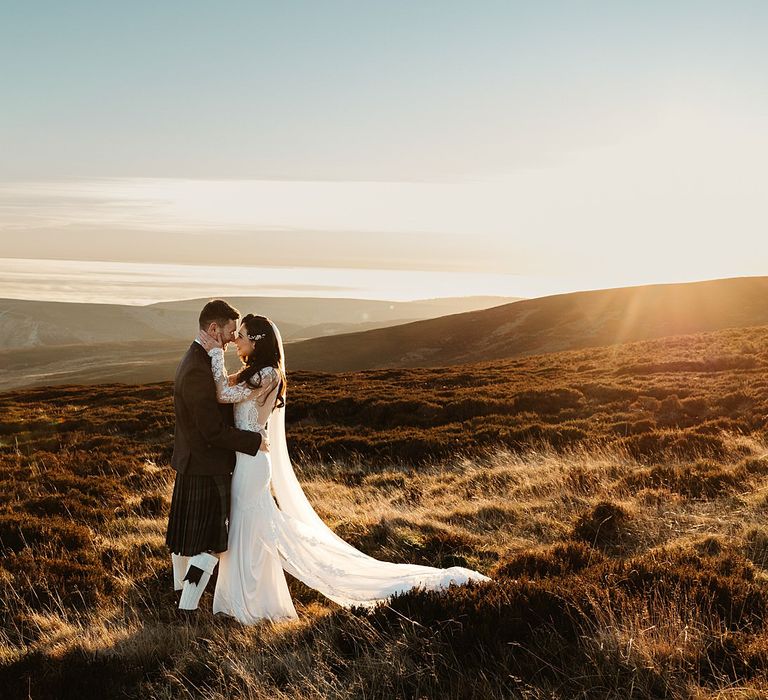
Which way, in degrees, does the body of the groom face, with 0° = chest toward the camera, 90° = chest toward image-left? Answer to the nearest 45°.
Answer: approximately 270°

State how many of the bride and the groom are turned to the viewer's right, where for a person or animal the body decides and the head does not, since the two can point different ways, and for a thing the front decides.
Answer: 1

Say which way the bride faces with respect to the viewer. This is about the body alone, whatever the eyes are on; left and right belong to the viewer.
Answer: facing to the left of the viewer

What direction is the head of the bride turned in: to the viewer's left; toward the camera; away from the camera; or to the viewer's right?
to the viewer's left

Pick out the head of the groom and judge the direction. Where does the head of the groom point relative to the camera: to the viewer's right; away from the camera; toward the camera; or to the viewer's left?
to the viewer's right

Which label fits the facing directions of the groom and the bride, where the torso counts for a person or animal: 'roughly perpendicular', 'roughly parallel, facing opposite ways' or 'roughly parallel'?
roughly parallel, facing opposite ways
